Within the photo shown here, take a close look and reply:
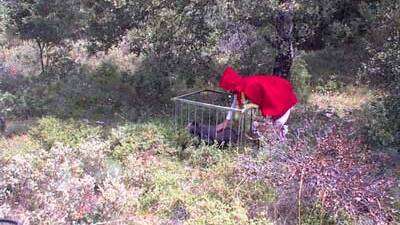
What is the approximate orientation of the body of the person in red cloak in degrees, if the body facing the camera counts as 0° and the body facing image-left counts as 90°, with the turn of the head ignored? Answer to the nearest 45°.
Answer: approximately 90°

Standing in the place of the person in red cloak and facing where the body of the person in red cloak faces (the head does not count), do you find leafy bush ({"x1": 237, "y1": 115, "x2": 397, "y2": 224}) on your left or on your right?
on your left

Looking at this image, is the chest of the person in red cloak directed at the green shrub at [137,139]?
yes

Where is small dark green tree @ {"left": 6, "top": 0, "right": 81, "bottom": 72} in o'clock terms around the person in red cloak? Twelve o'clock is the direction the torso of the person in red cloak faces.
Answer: The small dark green tree is roughly at 1 o'clock from the person in red cloak.

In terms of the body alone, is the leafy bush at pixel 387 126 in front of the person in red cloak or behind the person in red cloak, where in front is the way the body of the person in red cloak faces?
behind

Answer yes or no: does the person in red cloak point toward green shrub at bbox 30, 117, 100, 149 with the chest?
yes

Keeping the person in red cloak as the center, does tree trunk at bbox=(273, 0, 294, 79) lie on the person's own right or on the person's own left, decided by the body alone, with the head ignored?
on the person's own right

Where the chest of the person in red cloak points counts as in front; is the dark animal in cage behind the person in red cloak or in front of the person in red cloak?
in front

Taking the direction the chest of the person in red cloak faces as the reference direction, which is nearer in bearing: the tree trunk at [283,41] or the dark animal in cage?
the dark animal in cage
